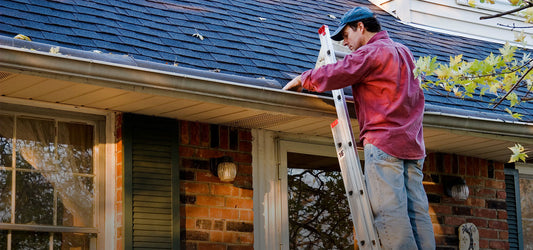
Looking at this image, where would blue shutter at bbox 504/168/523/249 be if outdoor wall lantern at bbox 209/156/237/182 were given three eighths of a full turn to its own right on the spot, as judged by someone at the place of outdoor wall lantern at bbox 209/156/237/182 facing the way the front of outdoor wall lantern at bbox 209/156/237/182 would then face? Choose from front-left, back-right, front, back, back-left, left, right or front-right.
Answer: back-right

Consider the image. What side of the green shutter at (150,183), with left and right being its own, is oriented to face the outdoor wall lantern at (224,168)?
left

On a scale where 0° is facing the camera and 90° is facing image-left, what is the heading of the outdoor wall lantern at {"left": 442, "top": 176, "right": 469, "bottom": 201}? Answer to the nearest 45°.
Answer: approximately 315°

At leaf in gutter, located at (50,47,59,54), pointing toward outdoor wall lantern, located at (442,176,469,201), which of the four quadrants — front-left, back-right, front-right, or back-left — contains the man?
front-right

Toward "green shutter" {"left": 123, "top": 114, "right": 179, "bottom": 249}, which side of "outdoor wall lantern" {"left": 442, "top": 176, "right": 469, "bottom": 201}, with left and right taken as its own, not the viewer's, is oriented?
right

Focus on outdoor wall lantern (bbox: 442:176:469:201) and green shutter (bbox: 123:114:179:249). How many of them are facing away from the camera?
0

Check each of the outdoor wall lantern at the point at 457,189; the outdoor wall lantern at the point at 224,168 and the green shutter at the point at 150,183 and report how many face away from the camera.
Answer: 0

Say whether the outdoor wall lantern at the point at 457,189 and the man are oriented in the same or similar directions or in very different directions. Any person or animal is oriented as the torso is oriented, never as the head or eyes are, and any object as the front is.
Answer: very different directions

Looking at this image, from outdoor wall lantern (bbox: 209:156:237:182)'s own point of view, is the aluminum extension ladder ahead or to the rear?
ahead

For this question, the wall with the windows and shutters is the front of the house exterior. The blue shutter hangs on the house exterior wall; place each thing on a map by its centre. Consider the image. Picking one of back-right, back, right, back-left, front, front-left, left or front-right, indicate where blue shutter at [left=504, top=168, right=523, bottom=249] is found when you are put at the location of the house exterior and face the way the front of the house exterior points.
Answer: left

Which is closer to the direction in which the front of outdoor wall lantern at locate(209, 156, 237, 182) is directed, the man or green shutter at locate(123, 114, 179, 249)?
the man

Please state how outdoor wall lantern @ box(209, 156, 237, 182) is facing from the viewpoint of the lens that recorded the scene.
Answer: facing the viewer and to the right of the viewer
